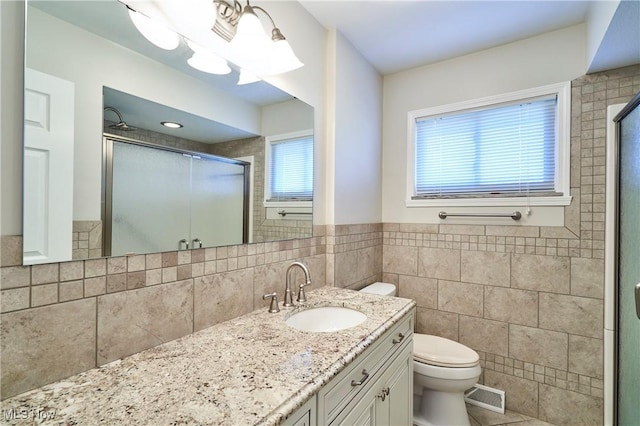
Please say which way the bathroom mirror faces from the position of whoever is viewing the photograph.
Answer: facing the viewer and to the right of the viewer

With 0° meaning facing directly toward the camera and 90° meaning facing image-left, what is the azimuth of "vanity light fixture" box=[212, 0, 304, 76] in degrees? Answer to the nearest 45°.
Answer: approximately 315°

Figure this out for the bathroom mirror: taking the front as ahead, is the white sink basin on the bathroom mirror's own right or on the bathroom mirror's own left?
on the bathroom mirror's own left

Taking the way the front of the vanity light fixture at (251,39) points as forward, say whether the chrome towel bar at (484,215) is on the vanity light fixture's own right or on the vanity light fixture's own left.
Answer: on the vanity light fixture's own left

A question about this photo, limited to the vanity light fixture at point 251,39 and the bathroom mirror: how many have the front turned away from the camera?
0

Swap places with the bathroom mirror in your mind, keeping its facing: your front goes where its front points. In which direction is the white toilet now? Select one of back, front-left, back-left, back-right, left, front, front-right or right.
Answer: front-left
